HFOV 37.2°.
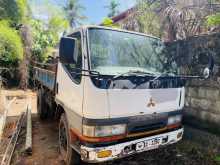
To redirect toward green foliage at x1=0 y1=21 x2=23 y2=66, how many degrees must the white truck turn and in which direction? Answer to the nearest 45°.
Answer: approximately 180°

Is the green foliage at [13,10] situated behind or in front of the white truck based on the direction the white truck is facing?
behind

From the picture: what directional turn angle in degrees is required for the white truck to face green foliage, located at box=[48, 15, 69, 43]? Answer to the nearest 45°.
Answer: approximately 135° to its left

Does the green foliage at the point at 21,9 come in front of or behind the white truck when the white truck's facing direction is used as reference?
behind

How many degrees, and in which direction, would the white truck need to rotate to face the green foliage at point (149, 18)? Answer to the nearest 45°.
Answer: approximately 135° to its left

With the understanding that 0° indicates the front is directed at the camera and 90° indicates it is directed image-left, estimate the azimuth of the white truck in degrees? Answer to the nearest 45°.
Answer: approximately 315°

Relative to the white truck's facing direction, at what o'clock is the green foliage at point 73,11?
The green foliage is roughly at 7 o'clock from the white truck.
